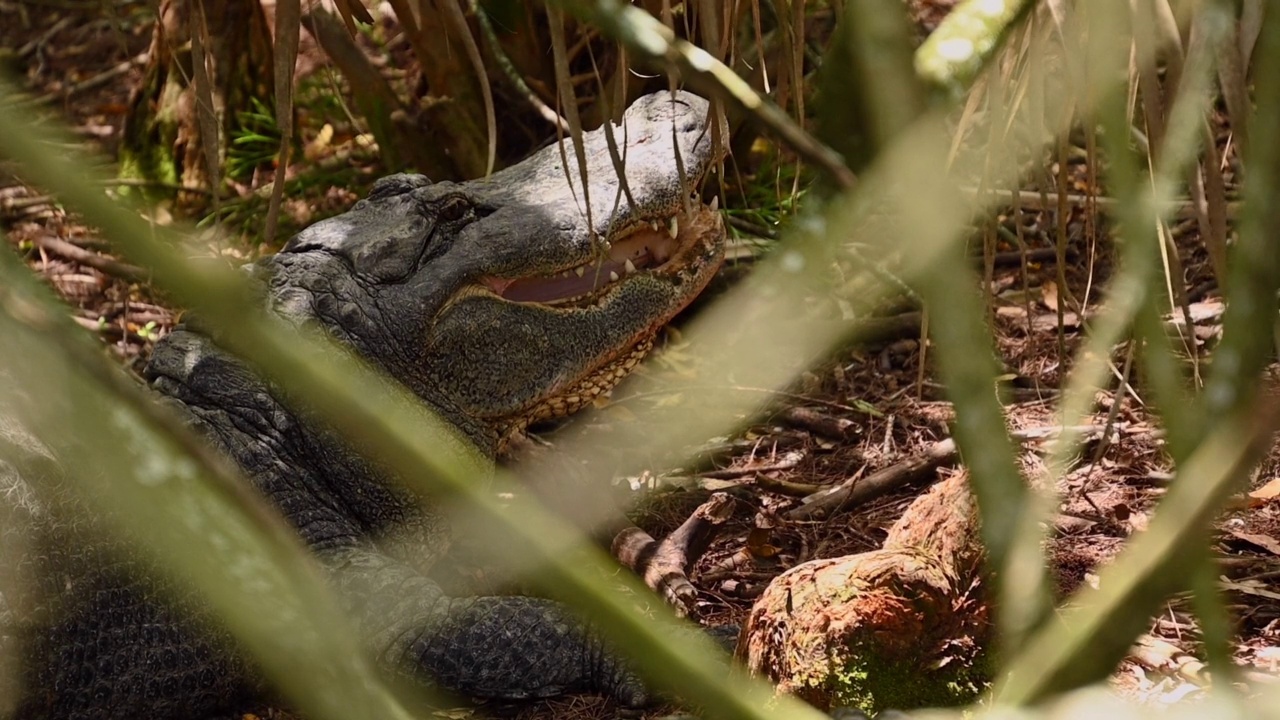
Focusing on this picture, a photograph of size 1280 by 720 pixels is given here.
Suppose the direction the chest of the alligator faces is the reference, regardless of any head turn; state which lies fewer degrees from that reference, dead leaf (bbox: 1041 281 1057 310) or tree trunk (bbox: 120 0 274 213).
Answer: the dead leaf

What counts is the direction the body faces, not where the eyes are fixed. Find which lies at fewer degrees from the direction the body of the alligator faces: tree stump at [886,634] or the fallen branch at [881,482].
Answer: the fallen branch

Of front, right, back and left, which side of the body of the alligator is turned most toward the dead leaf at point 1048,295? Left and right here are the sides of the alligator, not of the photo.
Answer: front

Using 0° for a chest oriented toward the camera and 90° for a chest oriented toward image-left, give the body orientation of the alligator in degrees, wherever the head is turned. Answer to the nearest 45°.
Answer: approximately 270°

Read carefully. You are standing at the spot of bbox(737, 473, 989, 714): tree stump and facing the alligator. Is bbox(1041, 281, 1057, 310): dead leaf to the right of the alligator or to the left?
right

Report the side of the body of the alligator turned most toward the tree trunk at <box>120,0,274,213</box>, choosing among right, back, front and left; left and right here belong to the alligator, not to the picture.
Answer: left

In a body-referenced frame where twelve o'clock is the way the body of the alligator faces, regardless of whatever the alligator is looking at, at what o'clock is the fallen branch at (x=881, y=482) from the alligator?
The fallen branch is roughly at 1 o'clock from the alligator.

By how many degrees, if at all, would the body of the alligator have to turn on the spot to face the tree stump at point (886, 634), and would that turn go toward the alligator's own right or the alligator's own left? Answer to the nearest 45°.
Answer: approximately 90° to the alligator's own right
